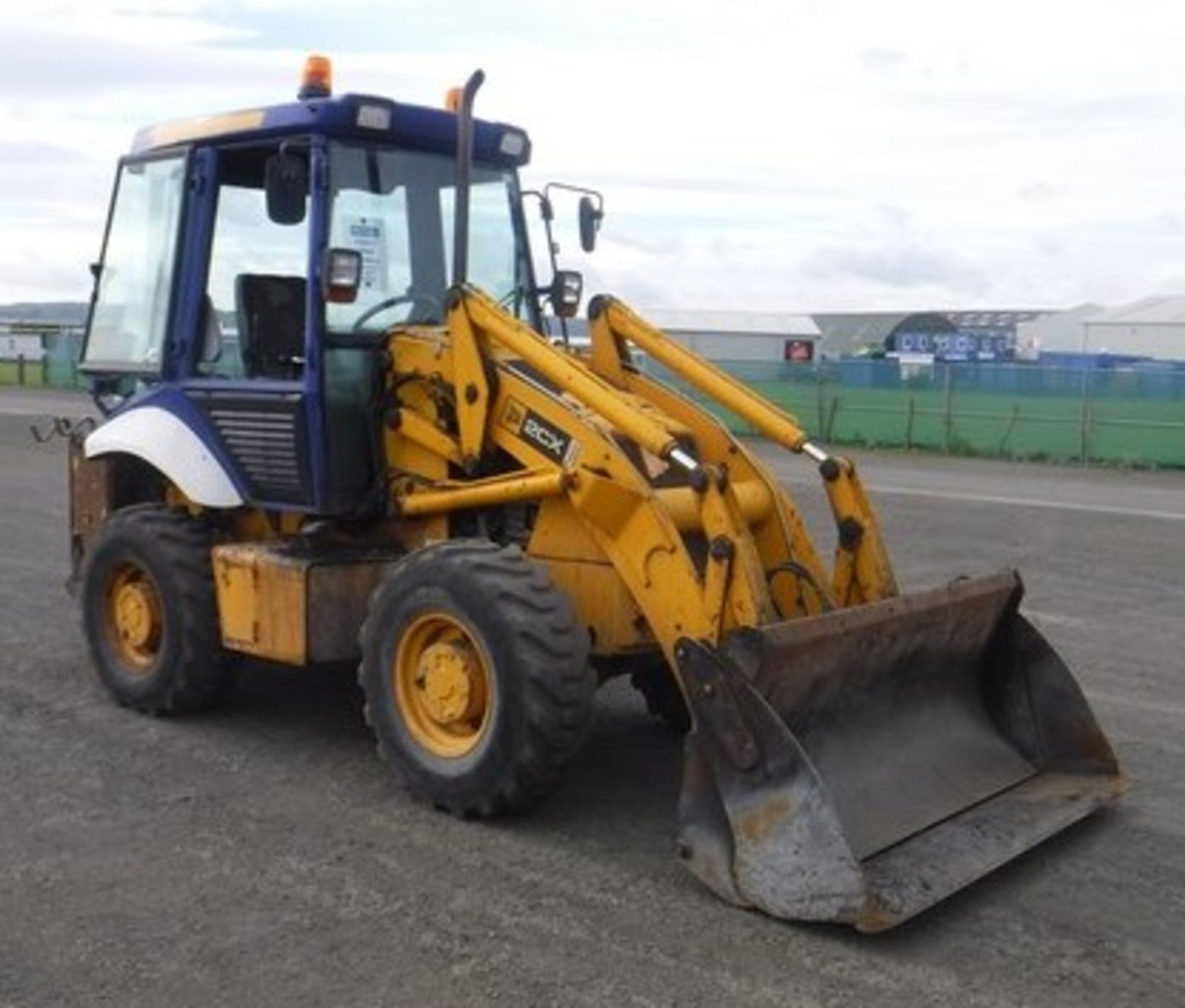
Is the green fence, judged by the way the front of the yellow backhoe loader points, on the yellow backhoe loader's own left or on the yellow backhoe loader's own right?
on the yellow backhoe loader's own left

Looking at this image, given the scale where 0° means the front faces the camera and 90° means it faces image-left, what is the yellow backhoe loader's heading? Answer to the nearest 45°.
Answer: approximately 315°
